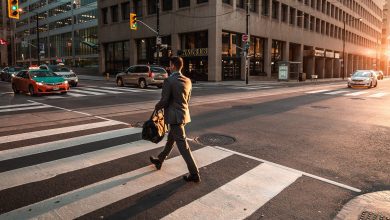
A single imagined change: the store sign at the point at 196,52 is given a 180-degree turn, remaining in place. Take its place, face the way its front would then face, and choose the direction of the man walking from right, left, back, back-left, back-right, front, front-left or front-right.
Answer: back

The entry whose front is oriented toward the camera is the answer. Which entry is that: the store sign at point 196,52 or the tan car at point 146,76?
the store sign

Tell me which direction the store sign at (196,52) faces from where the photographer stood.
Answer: facing the viewer

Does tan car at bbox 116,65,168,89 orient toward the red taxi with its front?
no

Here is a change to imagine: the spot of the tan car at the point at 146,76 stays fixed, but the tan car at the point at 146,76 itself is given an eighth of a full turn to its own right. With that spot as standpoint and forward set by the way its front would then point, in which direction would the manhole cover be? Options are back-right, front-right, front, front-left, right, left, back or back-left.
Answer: back

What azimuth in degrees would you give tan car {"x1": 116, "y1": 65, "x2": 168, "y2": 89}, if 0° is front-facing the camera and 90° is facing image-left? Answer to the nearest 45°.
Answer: approximately 135°

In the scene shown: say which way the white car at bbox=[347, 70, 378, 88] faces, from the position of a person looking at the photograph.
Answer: facing the viewer and to the left of the viewer

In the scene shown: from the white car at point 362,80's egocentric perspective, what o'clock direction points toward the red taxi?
The red taxi is roughly at 12 o'clock from the white car.

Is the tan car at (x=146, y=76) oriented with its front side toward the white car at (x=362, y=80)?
no

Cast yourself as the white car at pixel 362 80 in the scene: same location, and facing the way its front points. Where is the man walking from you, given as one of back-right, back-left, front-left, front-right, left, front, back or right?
front-left

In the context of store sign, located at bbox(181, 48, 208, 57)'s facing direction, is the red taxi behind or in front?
in front

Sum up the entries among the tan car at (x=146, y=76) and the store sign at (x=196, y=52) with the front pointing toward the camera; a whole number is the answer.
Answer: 1

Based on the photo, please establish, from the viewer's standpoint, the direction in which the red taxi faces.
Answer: facing the viewer and to the right of the viewer

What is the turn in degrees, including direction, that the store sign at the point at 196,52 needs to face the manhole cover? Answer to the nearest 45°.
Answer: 0° — it already faces it

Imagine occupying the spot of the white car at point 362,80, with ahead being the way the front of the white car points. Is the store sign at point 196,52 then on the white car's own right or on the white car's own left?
on the white car's own right

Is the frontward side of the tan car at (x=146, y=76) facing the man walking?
no
